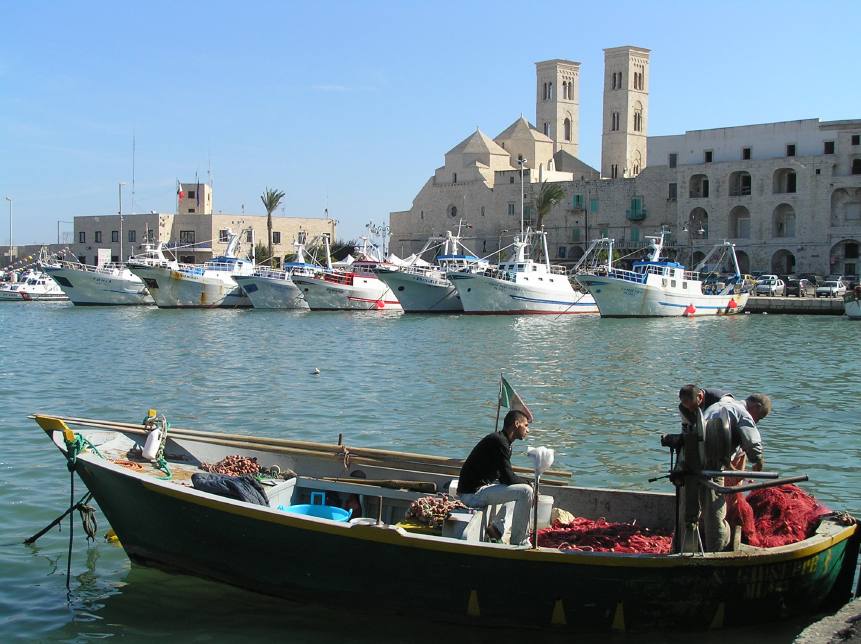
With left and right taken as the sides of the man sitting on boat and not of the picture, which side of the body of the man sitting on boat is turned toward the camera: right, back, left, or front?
right

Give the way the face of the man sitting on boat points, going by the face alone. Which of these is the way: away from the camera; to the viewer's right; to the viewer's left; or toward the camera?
to the viewer's right

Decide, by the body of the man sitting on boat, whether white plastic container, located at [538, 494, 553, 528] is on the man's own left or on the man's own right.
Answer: on the man's own left

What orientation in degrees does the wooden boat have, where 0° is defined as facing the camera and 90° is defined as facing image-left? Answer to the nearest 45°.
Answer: approximately 90°
